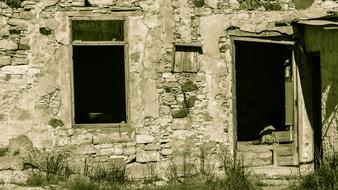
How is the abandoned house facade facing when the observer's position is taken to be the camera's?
facing the viewer

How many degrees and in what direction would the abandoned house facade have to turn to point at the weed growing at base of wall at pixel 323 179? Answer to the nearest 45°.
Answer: approximately 45° to its left

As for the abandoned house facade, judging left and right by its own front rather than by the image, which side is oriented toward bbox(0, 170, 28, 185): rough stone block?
right
